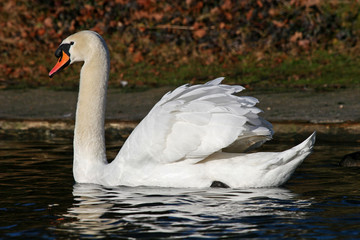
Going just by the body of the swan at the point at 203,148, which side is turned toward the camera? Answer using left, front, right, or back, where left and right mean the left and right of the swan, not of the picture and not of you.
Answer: left
